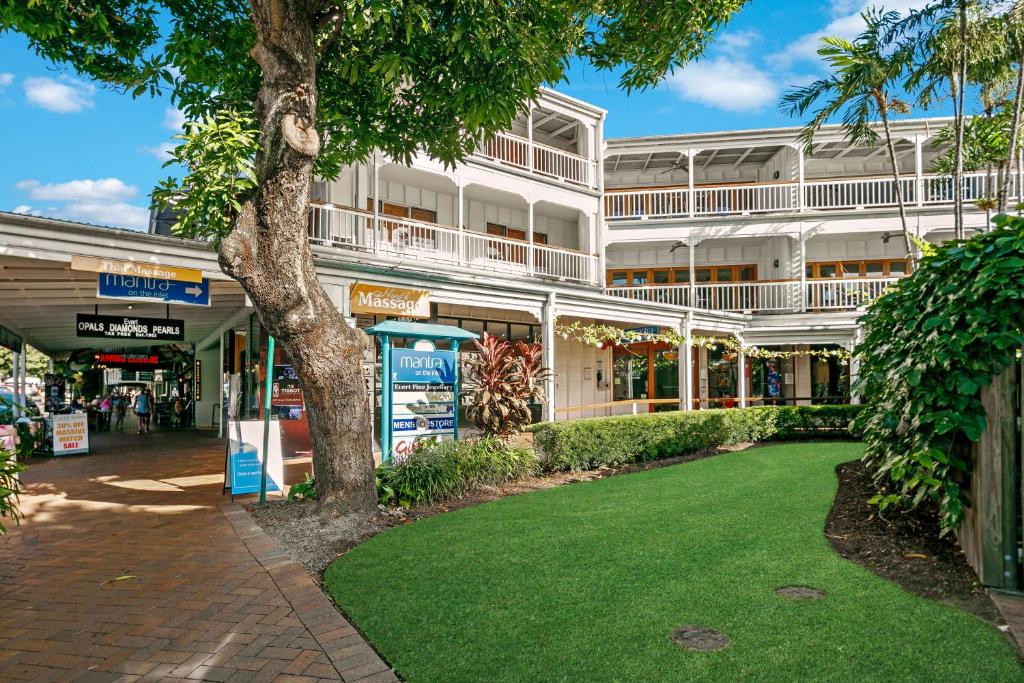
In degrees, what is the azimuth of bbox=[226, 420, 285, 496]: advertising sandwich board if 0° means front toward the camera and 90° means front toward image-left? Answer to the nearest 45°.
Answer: approximately 0°

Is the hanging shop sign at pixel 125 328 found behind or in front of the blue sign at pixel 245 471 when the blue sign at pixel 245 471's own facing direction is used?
behind

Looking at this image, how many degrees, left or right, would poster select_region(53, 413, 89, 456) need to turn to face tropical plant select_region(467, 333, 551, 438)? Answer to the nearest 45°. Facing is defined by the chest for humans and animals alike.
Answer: approximately 45° to its left

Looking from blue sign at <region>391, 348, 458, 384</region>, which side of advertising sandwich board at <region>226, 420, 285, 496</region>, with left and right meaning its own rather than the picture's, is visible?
left

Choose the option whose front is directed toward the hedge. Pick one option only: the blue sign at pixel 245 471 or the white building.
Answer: the white building

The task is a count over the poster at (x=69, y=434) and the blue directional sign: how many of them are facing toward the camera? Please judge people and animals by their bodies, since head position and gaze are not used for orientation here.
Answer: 2

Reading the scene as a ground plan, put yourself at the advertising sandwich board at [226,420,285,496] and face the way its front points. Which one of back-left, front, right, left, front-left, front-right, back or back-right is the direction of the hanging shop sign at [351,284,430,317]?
back-left

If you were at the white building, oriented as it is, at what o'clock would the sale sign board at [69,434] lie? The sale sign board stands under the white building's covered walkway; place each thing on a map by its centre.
The sale sign board is roughly at 2 o'clock from the white building.

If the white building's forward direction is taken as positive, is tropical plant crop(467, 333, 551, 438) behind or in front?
in front
